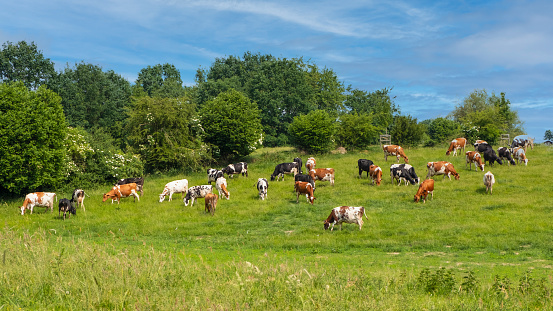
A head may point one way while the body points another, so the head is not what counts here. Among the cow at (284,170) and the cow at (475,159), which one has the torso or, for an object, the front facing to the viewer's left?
the cow at (284,170)

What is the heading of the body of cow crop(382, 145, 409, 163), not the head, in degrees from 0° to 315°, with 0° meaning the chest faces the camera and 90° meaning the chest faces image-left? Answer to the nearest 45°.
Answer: approximately 270°

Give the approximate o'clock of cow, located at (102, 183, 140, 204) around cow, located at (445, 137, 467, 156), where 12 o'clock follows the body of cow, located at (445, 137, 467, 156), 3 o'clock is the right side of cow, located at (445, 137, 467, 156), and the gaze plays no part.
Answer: cow, located at (102, 183, 140, 204) is roughly at 12 o'clock from cow, located at (445, 137, 467, 156).

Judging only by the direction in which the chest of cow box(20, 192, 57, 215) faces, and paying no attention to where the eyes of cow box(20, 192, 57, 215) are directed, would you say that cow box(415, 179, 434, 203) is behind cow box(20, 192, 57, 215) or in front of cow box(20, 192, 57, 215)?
behind

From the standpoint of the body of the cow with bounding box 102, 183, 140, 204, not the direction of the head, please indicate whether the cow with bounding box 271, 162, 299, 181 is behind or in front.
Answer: behind

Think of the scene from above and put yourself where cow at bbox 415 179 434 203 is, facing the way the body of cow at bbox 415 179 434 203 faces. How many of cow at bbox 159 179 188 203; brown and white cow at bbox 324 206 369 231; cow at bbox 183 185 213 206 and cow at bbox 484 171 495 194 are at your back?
1

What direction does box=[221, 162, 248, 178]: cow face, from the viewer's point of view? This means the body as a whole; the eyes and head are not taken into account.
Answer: to the viewer's left

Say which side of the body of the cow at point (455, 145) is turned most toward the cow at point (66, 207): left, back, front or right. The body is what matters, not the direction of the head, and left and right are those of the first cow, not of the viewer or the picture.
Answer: front

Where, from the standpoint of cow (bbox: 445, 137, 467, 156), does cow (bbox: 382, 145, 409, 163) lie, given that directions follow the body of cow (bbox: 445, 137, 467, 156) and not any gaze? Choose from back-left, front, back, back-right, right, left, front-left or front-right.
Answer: front

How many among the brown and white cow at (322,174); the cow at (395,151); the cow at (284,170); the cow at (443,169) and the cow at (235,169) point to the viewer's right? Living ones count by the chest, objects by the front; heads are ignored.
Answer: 2

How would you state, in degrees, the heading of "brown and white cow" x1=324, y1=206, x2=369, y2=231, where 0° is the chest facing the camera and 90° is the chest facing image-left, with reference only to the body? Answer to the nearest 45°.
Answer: approximately 90°
